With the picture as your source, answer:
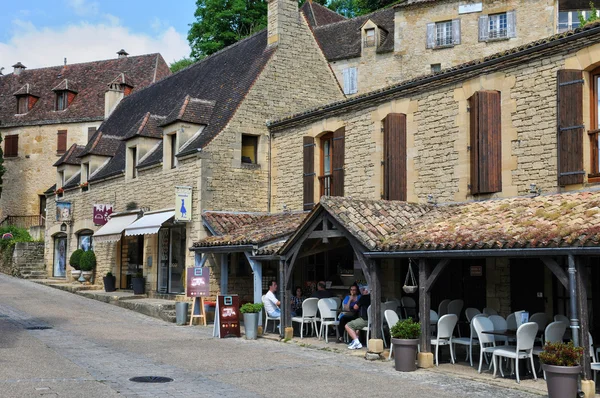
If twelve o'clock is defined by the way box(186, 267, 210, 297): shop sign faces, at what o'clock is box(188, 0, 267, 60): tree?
The tree is roughly at 6 o'clock from the shop sign.

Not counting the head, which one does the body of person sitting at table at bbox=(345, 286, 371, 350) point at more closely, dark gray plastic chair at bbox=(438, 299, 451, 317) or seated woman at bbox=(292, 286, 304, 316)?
the seated woman

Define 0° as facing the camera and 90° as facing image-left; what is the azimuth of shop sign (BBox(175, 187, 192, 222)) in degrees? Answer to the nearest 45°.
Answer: approximately 0°

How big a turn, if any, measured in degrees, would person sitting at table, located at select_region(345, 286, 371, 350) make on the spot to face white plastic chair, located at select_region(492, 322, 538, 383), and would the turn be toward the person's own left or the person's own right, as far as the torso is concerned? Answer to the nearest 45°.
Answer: approximately 135° to the person's own left

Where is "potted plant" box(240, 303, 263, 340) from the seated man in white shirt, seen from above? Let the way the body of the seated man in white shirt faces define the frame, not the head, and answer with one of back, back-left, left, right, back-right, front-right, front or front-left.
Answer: back-right

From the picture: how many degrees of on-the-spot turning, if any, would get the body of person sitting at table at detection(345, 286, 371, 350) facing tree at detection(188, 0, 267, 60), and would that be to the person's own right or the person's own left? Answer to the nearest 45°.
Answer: approximately 90° to the person's own right

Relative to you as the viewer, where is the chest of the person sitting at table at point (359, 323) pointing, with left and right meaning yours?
facing to the left of the viewer

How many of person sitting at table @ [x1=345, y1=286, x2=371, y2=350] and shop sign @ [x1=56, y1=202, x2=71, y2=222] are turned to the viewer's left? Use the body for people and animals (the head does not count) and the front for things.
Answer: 1

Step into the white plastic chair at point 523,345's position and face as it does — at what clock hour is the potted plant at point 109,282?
The potted plant is roughly at 12 o'clock from the white plastic chair.

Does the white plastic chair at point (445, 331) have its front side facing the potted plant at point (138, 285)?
yes
